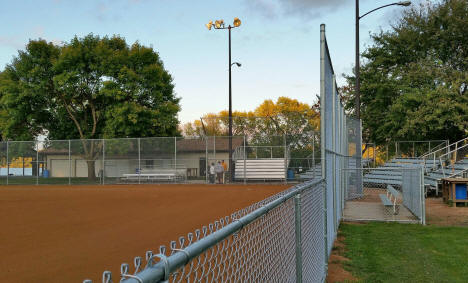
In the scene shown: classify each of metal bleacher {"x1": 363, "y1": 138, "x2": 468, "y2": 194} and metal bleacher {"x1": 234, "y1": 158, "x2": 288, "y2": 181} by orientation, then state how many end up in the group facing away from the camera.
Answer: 0

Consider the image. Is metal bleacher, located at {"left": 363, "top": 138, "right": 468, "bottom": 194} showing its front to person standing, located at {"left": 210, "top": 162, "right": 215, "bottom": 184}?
no

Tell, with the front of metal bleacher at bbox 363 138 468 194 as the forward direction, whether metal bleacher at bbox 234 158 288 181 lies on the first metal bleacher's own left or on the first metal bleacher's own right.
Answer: on the first metal bleacher's own right

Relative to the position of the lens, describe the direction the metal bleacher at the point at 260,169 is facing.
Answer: facing the viewer

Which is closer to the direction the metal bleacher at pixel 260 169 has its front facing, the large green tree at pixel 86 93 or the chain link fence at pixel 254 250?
the chain link fence

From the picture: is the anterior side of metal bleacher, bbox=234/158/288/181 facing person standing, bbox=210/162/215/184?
no

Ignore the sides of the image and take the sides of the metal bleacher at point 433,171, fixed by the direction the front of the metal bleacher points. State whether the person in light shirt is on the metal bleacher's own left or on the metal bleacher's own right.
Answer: on the metal bleacher's own right

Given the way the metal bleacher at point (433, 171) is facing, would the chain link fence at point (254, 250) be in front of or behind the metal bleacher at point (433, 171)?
in front

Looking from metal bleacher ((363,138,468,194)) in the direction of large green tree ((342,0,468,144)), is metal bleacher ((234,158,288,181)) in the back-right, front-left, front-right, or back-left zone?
front-left

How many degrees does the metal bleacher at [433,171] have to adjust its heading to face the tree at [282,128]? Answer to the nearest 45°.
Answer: approximately 90° to its right

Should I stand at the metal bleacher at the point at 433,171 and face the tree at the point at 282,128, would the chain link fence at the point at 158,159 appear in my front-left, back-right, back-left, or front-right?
front-left

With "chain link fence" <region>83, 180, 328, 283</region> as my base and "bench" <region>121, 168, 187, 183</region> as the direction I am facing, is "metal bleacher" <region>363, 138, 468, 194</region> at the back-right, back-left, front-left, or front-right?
front-right

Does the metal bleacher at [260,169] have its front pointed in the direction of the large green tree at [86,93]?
no

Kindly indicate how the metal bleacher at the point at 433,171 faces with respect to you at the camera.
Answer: facing the viewer and to the left of the viewer

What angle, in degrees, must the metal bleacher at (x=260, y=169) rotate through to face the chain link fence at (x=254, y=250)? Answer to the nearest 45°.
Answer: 0° — it already faces it

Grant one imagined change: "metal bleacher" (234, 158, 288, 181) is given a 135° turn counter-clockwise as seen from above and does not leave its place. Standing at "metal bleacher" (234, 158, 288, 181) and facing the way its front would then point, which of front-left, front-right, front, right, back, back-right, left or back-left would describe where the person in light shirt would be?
back-left

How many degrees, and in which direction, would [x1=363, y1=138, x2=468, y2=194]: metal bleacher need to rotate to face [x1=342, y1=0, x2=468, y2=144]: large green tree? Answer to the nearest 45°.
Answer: approximately 135° to its right
